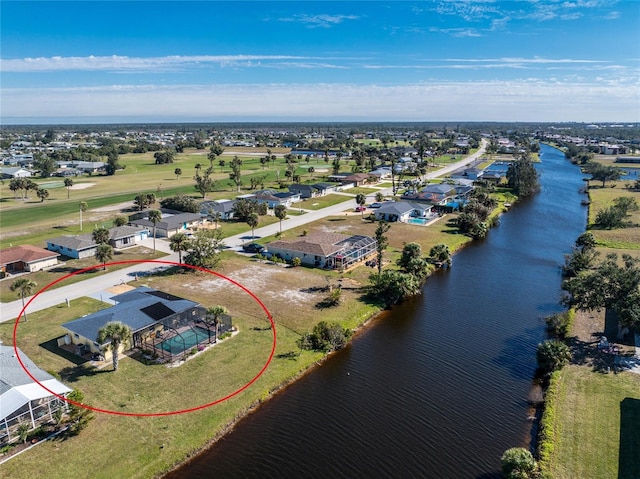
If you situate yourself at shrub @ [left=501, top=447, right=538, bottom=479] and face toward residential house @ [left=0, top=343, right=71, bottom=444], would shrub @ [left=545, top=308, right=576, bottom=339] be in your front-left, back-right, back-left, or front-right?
back-right

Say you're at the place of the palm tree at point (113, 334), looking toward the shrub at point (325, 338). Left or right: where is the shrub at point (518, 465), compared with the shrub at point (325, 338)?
right

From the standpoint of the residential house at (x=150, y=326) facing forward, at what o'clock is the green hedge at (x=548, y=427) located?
The green hedge is roughly at 6 o'clock from the residential house.

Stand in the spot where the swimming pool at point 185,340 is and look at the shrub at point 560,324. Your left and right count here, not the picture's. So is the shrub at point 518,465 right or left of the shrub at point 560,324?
right

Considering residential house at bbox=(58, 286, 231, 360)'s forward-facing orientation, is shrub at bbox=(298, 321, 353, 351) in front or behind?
behind

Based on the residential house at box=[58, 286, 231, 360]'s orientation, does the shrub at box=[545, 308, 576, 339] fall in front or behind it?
behind

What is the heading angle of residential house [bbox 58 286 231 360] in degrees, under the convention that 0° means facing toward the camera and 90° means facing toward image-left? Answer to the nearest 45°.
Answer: approximately 135°

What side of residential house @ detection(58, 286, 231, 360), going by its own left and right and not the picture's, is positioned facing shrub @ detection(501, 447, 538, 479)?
back
